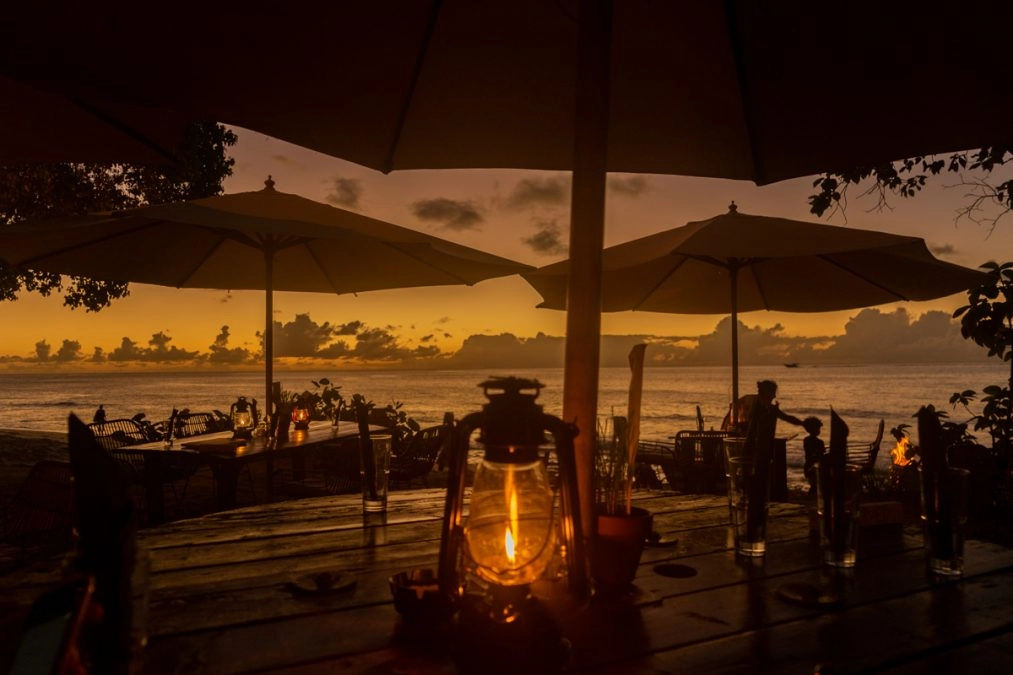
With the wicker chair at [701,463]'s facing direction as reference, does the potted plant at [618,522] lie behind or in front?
behind

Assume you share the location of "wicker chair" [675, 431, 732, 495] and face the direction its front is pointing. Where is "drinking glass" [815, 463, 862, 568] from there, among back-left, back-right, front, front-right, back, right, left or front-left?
back

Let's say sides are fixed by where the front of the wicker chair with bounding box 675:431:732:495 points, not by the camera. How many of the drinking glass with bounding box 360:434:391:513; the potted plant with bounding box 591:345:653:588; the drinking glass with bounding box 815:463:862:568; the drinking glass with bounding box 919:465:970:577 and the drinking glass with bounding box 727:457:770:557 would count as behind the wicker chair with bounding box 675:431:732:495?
5

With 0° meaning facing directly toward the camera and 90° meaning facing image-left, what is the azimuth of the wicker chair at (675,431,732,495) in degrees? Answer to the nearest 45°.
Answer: approximately 180°

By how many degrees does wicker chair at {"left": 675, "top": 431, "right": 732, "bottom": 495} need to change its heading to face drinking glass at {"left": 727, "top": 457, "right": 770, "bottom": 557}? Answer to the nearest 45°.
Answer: approximately 180°

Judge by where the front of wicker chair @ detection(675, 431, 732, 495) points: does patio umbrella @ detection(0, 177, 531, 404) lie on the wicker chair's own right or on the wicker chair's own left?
on the wicker chair's own left

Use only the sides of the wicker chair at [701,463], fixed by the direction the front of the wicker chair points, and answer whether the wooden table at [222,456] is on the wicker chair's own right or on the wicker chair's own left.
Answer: on the wicker chair's own left

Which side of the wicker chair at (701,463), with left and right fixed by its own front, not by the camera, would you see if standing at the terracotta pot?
back

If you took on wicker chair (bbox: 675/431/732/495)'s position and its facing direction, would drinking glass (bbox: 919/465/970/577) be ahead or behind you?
behind

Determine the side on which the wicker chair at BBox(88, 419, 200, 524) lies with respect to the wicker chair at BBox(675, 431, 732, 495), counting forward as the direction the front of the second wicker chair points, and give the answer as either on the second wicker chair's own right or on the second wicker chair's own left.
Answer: on the second wicker chair's own left
